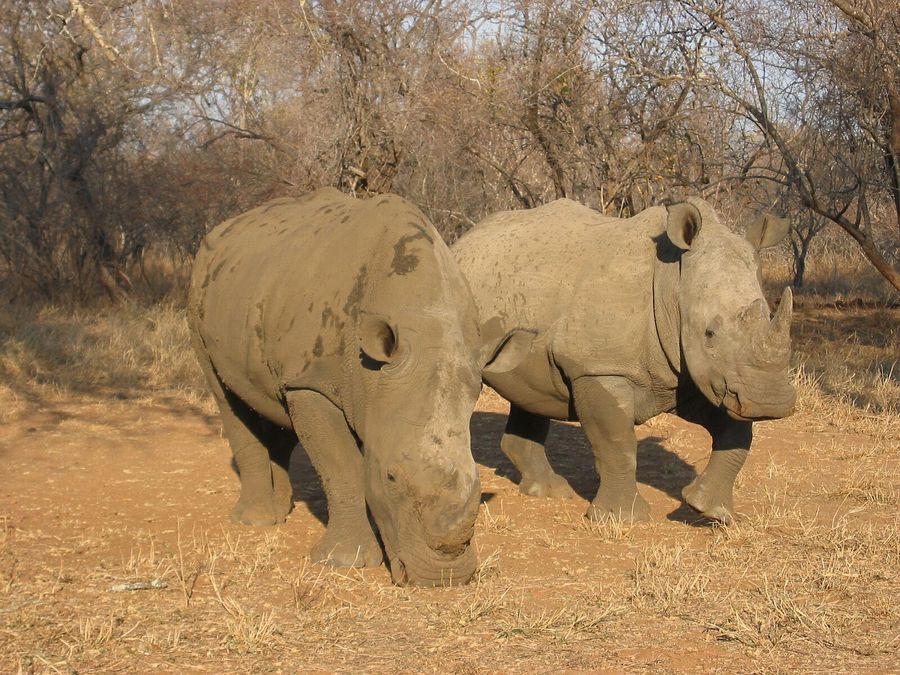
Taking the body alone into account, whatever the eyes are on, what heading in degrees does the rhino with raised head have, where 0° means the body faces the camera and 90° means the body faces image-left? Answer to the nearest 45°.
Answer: approximately 315°

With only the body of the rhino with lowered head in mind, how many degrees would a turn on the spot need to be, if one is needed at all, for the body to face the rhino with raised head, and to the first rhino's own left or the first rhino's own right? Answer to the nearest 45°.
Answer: approximately 90° to the first rhino's own left
